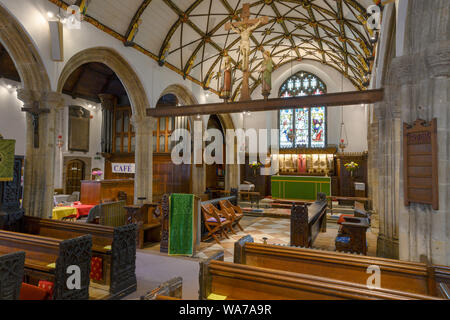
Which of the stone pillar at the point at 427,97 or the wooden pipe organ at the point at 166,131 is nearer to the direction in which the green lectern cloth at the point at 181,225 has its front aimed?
the stone pillar

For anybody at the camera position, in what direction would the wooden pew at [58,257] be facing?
facing away from the viewer and to the right of the viewer

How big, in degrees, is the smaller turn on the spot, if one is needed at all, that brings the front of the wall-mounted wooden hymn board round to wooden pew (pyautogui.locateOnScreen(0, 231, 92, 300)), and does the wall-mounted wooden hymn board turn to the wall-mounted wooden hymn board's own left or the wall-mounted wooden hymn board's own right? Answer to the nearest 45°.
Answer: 0° — it already faces it

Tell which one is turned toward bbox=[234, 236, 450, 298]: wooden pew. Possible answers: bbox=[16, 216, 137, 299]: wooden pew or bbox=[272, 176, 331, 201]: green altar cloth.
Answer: the green altar cloth

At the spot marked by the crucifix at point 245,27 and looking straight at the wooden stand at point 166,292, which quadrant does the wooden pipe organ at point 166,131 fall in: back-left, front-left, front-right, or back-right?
back-right

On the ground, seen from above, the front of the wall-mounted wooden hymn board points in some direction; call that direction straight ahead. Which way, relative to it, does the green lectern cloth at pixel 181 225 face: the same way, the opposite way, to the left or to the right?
to the left

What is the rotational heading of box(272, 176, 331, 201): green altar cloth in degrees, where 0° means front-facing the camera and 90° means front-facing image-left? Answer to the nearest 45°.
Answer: approximately 0°
